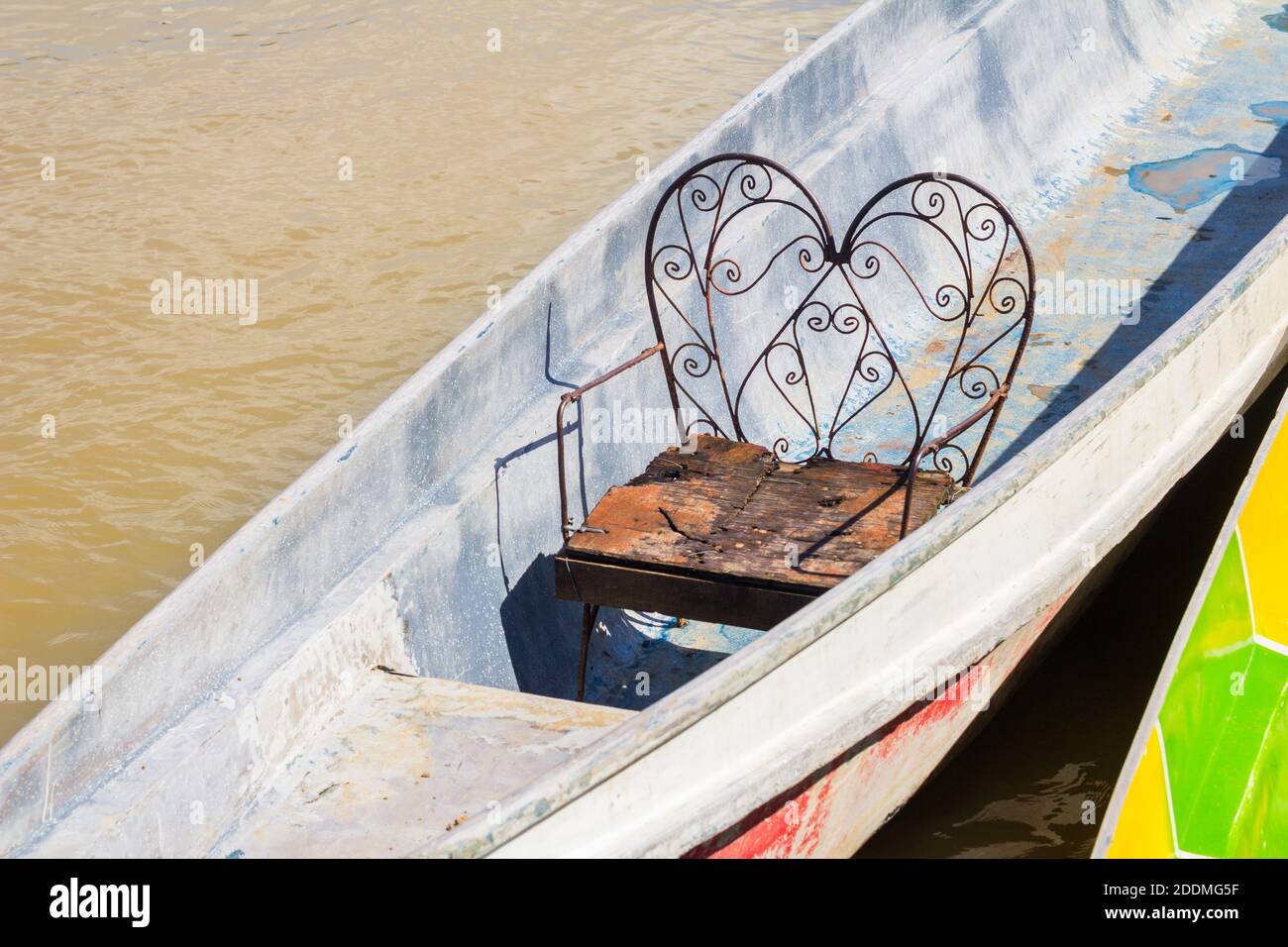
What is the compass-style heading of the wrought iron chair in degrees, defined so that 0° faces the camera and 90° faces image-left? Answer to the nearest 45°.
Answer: approximately 45°

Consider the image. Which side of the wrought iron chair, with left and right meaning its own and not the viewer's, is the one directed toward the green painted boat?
left
